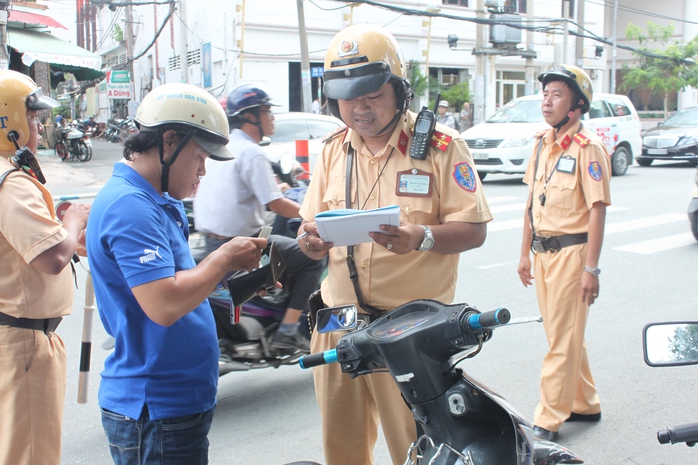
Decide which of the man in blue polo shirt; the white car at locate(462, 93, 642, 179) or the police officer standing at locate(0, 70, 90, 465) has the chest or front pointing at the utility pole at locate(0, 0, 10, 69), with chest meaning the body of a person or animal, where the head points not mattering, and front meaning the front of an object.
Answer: the white car

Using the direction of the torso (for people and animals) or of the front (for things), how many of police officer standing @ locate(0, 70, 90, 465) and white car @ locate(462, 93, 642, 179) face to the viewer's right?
1

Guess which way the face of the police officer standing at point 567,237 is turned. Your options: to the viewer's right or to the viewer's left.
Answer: to the viewer's left

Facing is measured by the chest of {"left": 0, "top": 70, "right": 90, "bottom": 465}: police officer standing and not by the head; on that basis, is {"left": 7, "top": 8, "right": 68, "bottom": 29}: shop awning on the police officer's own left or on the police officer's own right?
on the police officer's own left

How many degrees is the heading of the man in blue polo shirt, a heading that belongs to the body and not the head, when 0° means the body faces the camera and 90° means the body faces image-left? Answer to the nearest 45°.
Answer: approximately 270°

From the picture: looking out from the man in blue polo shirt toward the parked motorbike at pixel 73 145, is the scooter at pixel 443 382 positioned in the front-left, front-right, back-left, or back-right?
back-right

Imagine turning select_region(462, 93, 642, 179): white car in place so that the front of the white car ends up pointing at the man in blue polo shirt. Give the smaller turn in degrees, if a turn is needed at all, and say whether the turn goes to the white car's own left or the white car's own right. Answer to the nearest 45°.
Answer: approximately 45° to the white car's own left

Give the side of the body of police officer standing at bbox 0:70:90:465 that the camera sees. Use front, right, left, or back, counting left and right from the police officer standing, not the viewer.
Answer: right

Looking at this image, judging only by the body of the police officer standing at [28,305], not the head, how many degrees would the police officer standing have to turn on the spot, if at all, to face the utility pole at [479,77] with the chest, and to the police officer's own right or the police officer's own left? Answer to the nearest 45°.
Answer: approximately 45° to the police officer's own left

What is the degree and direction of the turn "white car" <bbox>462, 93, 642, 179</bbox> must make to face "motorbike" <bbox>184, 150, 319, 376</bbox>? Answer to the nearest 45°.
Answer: approximately 45° to its left
